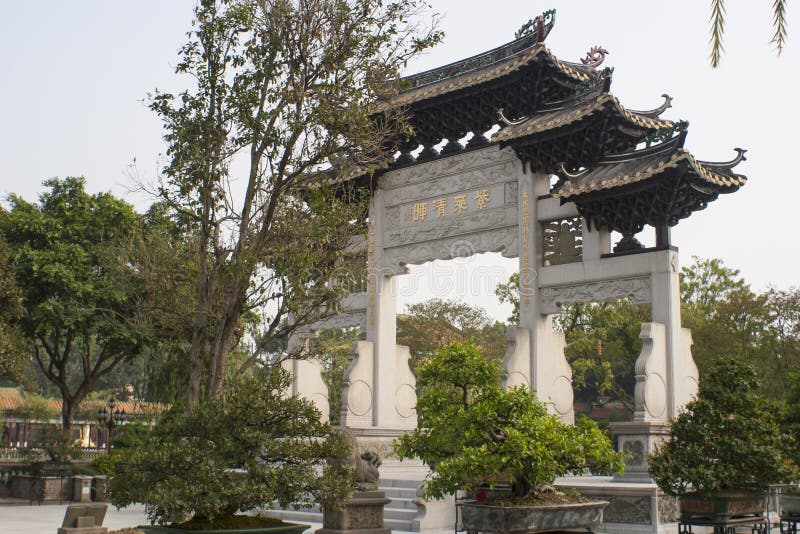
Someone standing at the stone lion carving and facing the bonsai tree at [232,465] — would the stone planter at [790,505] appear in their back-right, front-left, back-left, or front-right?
back-left

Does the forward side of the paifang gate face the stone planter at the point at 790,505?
no

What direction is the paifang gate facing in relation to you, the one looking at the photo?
facing the viewer and to the left of the viewer

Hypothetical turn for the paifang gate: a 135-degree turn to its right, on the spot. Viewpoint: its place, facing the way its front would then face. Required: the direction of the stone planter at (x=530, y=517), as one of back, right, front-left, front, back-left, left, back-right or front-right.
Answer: back

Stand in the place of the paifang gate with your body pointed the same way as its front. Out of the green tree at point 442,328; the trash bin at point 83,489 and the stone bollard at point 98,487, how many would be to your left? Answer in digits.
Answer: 0

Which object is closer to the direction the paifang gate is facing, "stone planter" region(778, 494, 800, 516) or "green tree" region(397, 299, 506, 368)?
the stone planter

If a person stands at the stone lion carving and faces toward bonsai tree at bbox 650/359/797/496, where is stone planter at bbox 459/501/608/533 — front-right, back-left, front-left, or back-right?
front-right

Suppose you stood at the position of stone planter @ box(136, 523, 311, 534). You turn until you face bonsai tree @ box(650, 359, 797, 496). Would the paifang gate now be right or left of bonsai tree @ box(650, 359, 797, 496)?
left

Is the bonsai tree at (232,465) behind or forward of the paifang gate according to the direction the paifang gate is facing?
forward

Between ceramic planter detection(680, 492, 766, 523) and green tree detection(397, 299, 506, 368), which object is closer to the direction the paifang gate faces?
the ceramic planter

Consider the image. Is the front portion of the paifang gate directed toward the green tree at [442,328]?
no
